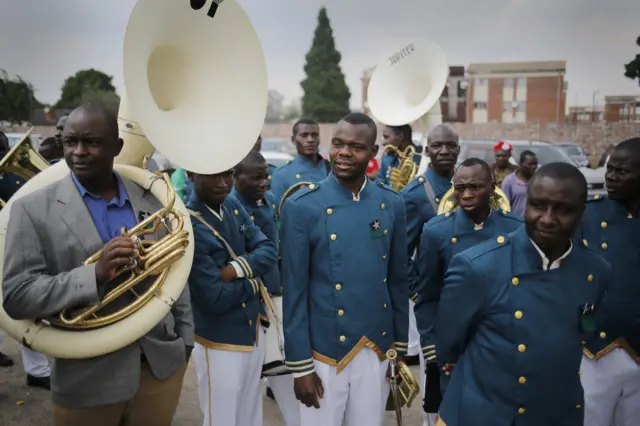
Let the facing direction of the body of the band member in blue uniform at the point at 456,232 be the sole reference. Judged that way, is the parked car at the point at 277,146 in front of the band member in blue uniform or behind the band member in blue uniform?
behind

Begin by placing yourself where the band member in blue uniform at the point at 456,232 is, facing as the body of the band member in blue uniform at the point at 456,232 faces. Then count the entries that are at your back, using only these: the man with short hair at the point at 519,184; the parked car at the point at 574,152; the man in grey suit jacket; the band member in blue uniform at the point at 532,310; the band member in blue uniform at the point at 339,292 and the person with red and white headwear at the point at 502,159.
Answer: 3

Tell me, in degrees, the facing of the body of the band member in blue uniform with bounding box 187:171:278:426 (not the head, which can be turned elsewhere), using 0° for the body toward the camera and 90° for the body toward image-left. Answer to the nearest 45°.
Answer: approximately 315°

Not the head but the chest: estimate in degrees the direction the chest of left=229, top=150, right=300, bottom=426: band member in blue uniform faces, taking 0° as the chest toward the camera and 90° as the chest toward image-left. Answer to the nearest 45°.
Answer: approximately 315°

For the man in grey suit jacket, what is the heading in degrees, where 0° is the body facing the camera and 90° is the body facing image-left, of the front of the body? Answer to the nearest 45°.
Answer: approximately 315°

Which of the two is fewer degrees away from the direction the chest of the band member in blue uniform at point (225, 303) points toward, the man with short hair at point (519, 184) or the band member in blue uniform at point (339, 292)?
the band member in blue uniform

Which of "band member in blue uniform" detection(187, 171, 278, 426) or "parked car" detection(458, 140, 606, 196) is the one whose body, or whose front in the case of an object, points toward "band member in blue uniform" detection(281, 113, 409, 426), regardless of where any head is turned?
"band member in blue uniform" detection(187, 171, 278, 426)

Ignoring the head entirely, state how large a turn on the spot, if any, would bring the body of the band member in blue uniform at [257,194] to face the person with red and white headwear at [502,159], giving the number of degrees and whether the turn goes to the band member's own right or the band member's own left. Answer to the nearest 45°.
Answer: approximately 90° to the band member's own left

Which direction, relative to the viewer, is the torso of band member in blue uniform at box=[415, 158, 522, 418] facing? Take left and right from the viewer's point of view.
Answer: facing the viewer

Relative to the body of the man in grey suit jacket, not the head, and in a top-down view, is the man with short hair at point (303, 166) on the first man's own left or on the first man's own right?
on the first man's own left

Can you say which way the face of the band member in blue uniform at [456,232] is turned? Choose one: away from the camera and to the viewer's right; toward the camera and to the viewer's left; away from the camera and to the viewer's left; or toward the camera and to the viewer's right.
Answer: toward the camera and to the viewer's left
